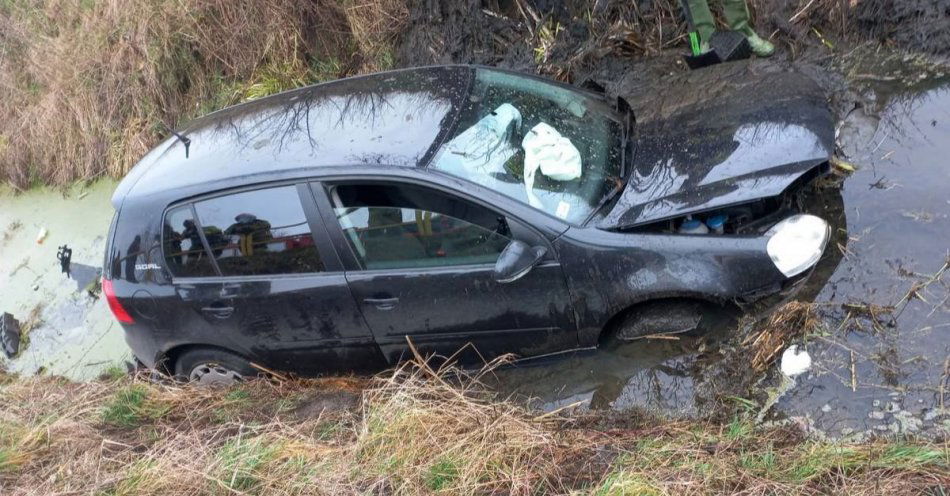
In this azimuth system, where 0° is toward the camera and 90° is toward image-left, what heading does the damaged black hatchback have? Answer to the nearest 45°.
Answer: approximately 270°

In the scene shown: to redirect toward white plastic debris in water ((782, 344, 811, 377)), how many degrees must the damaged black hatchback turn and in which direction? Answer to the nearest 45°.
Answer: approximately 45° to its right
